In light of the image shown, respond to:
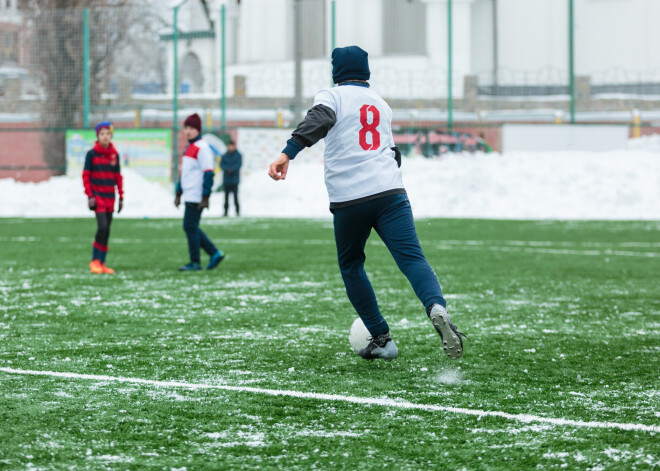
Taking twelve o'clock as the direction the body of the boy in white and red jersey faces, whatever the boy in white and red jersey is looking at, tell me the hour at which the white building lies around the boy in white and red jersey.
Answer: The white building is roughly at 5 o'clock from the boy in white and red jersey.

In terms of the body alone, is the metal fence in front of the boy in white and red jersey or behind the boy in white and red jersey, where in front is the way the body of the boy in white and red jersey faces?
behind

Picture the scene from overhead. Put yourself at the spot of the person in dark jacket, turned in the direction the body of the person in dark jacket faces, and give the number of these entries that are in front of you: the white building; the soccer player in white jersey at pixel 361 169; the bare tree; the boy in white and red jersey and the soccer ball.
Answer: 3

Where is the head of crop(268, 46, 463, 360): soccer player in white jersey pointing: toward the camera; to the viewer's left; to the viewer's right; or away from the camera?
away from the camera

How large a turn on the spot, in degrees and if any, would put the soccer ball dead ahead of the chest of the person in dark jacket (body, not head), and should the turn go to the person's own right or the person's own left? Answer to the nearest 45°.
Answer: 0° — they already face it

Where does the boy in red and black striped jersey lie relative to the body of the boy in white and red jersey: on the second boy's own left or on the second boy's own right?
on the second boy's own right

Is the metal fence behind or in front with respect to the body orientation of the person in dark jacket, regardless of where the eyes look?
behind

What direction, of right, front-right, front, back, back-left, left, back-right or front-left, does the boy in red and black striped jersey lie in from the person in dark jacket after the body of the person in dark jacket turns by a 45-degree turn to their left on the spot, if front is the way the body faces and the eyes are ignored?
front-right

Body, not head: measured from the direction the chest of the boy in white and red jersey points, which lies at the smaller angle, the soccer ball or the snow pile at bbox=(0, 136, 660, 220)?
the soccer ball

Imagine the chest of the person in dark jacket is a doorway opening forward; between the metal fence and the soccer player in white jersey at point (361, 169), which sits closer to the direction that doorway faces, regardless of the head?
the soccer player in white jersey

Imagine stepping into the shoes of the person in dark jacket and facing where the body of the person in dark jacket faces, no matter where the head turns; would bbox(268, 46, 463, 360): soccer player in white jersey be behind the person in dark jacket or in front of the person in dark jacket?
in front

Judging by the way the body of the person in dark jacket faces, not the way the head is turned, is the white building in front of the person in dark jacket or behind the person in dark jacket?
behind

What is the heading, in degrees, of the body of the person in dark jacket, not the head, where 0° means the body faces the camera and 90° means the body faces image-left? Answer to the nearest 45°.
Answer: approximately 0°

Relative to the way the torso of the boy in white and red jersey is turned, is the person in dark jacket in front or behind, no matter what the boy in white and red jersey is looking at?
behind

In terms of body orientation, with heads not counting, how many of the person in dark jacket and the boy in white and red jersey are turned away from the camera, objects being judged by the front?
0
